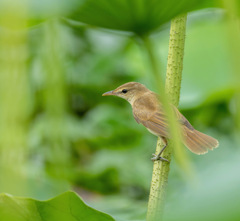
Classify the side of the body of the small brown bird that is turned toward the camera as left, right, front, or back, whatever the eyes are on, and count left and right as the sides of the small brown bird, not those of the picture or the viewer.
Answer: left
